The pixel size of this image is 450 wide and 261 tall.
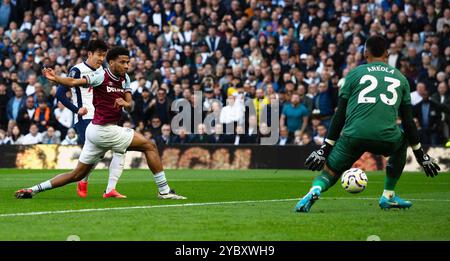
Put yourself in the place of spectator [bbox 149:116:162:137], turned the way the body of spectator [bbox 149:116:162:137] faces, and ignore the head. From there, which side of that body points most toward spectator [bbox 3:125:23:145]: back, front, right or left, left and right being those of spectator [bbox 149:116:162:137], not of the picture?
right

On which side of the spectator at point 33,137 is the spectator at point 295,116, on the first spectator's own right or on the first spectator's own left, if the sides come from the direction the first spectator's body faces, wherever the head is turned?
on the first spectator's own left

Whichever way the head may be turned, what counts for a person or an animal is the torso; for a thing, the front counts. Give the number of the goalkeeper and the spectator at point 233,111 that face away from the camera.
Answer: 1

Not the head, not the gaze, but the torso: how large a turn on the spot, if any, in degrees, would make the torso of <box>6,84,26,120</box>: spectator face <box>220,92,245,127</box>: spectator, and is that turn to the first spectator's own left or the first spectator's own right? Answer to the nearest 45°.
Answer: approximately 45° to the first spectator's own left

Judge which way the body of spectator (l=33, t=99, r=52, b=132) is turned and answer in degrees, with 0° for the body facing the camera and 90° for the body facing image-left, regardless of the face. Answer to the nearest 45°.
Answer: approximately 0°

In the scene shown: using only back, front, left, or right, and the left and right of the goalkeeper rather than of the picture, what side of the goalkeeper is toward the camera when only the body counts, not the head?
back

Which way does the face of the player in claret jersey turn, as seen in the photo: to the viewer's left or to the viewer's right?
to the viewer's right

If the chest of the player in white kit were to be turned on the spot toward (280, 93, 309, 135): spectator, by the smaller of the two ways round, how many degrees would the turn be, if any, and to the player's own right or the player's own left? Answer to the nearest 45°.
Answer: approximately 90° to the player's own left

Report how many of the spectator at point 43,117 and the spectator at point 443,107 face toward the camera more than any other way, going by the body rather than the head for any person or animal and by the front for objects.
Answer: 2

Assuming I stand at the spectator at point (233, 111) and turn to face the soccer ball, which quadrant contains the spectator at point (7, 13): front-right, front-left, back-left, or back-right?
back-right

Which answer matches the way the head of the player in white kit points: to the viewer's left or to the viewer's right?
to the viewer's right

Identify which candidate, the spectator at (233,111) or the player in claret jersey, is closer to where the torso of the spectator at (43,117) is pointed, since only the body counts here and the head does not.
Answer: the player in claret jersey
